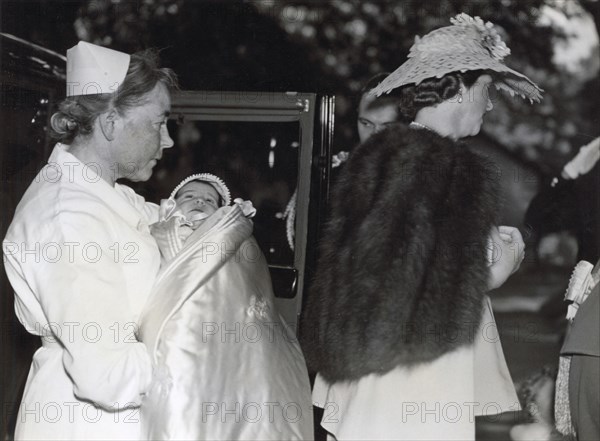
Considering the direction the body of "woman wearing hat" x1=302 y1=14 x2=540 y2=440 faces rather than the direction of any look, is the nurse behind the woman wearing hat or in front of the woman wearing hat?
behind

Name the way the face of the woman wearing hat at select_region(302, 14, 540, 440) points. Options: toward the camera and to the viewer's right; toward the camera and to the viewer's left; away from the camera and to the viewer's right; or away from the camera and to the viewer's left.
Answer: away from the camera and to the viewer's right

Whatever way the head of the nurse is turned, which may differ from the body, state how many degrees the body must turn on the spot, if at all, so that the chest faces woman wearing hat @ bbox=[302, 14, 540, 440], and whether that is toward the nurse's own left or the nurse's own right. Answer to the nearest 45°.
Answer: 0° — they already face them

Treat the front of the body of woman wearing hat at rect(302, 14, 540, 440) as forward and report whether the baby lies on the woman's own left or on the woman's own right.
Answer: on the woman's own left

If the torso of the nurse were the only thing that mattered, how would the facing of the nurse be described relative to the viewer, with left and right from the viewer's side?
facing to the right of the viewer

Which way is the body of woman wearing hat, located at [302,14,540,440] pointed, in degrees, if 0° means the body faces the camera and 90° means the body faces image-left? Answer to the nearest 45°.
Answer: approximately 225°

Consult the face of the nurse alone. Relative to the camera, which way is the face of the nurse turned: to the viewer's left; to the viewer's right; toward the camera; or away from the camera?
to the viewer's right
